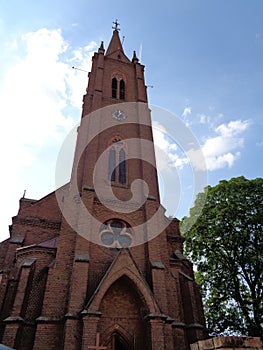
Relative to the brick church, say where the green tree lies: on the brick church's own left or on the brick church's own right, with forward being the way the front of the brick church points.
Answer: on the brick church's own left

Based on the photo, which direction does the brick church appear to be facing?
toward the camera
